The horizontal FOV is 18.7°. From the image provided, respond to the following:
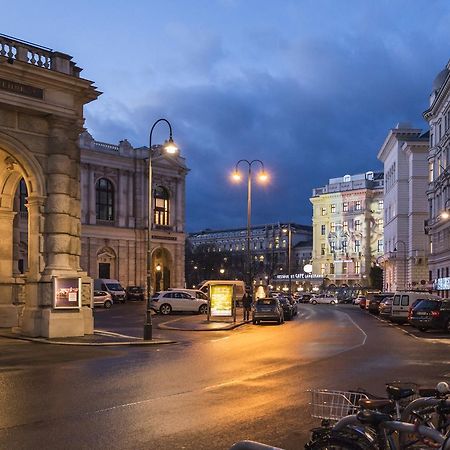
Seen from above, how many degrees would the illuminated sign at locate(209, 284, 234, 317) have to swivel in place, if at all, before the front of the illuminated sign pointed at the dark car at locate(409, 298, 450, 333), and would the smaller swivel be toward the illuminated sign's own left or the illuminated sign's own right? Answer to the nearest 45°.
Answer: approximately 45° to the illuminated sign's own left

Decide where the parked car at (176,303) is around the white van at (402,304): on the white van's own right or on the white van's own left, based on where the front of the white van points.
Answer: on the white van's own left

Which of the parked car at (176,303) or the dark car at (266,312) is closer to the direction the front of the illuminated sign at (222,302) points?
the dark car

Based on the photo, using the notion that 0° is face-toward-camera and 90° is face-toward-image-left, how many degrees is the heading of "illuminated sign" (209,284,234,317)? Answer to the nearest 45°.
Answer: approximately 0°

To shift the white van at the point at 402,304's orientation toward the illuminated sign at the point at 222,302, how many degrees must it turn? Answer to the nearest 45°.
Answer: approximately 135° to its left

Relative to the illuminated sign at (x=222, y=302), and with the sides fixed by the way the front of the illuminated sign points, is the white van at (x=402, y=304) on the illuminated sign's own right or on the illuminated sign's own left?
on the illuminated sign's own left

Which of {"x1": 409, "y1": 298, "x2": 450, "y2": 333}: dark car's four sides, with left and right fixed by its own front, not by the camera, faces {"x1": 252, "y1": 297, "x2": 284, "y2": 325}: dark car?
left

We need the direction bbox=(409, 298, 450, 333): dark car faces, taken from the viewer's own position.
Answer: facing away from the viewer and to the right of the viewer

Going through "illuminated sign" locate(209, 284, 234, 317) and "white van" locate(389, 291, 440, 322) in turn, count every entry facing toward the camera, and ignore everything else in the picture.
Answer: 1
